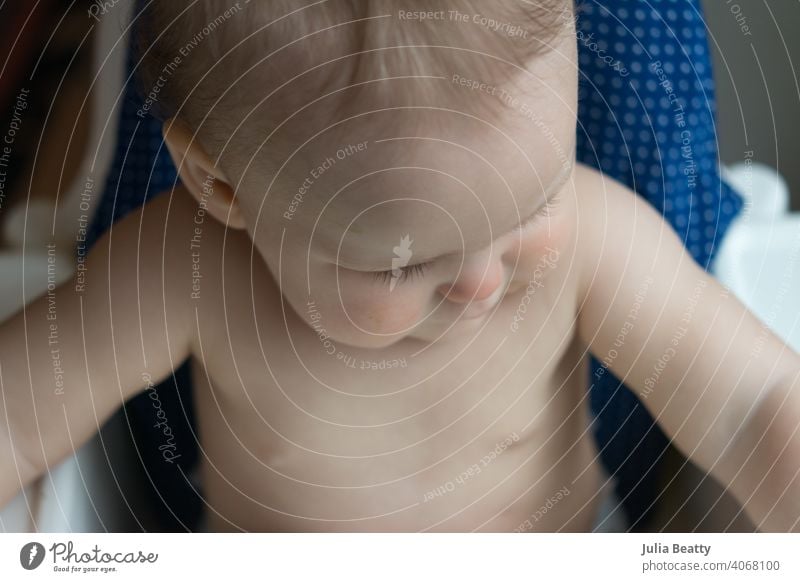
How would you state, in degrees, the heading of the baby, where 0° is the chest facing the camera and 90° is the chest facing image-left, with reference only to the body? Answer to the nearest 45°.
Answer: approximately 0°
